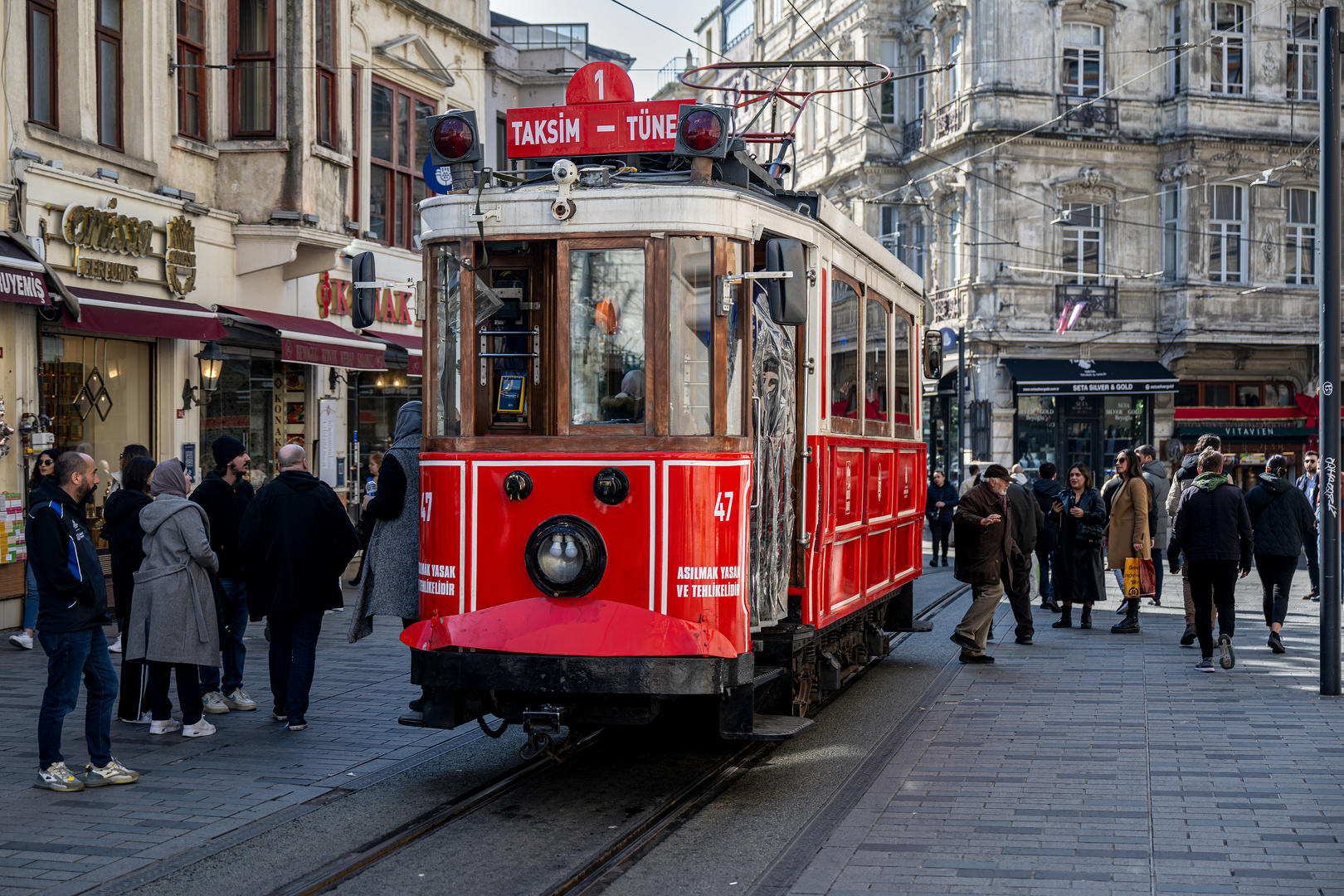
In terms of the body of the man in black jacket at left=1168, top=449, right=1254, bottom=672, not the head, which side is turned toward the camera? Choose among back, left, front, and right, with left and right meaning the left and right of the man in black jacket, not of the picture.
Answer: back

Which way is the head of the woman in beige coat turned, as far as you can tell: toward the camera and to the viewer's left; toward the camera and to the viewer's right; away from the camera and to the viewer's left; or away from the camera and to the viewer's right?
toward the camera and to the viewer's left

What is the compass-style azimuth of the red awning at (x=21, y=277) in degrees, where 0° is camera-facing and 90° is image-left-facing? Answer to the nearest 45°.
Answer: approximately 315°

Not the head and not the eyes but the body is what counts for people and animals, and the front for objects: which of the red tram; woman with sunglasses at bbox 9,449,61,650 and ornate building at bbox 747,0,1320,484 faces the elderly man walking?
the ornate building

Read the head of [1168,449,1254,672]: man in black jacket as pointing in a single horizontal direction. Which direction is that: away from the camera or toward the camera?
away from the camera

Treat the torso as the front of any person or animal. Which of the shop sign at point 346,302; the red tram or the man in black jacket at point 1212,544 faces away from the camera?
the man in black jacket

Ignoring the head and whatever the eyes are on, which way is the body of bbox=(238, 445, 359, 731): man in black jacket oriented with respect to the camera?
away from the camera

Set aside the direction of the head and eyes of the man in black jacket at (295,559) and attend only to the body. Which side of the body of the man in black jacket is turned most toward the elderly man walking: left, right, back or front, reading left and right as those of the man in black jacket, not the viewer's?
right

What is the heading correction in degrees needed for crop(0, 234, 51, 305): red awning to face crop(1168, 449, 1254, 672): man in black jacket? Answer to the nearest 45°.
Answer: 0° — it already faces them

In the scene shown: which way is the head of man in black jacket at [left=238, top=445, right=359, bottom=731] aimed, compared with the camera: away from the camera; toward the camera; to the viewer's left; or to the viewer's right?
away from the camera

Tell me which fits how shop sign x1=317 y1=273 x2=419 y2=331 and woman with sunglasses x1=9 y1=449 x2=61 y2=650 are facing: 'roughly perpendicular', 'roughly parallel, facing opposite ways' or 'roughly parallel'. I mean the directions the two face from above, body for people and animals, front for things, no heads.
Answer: roughly perpendicular

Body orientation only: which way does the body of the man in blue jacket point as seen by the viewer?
to the viewer's right
